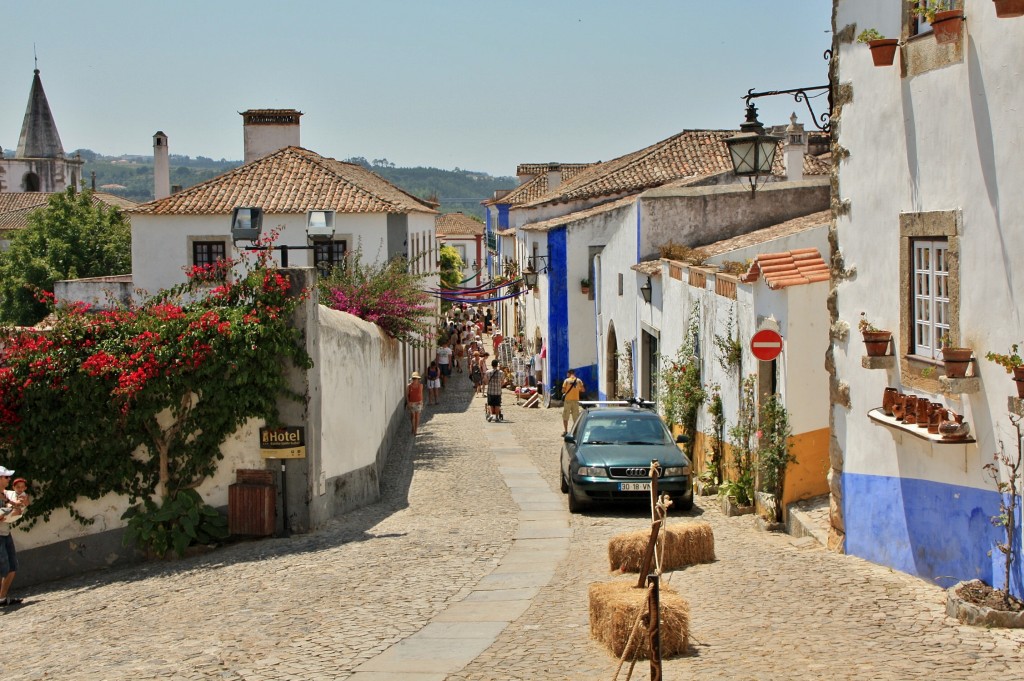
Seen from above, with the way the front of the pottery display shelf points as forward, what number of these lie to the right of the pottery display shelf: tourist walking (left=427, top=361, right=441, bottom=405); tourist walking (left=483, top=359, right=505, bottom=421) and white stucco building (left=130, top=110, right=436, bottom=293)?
3

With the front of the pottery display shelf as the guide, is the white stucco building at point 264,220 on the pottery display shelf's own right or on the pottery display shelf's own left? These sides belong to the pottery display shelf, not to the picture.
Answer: on the pottery display shelf's own right

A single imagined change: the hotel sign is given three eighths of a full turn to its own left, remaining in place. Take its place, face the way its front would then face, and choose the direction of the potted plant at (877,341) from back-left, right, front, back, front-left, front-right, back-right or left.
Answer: right

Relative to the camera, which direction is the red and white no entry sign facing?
toward the camera

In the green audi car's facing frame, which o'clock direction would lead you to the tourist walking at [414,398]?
The tourist walking is roughly at 5 o'clock from the green audi car.

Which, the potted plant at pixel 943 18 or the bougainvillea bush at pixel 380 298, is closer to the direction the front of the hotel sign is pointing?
the potted plant

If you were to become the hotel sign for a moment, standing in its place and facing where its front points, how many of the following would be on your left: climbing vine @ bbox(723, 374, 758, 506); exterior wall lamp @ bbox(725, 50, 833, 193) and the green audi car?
3

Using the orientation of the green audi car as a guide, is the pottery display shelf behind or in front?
in front

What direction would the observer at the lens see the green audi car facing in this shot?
facing the viewer

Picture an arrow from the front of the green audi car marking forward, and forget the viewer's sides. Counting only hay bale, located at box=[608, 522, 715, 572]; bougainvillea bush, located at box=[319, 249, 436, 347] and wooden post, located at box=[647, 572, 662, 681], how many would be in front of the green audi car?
2

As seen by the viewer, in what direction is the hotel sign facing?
toward the camera

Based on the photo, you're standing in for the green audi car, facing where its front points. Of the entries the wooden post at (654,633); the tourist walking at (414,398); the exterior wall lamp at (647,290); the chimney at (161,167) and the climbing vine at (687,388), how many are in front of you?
1

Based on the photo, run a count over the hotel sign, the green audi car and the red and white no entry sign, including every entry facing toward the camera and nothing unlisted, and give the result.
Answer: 3

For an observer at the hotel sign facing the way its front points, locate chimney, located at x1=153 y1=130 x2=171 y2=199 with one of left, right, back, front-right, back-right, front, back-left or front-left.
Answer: back

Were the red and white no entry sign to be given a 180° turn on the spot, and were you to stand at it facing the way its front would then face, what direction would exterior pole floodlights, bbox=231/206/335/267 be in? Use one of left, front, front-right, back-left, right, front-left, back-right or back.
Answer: left

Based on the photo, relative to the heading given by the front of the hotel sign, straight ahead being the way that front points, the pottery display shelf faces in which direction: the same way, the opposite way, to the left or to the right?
to the right
